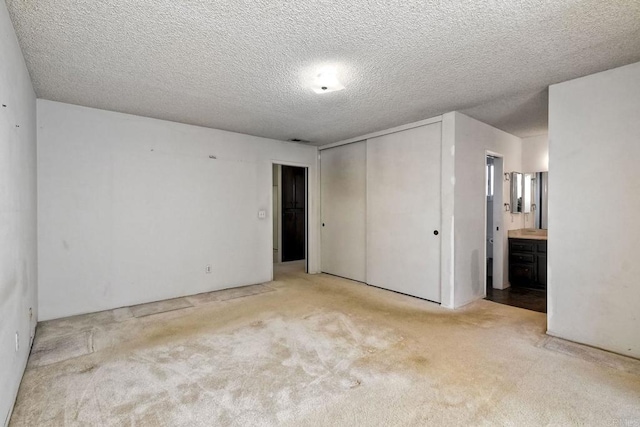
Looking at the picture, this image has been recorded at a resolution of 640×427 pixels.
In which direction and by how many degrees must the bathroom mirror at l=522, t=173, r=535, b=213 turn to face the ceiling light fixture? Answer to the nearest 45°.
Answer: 0° — it already faces it

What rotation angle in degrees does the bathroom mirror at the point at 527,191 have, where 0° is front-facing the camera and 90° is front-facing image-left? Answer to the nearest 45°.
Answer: approximately 0°

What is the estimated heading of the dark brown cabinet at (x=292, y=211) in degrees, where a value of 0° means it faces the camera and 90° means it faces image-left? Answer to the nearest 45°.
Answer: approximately 315°
